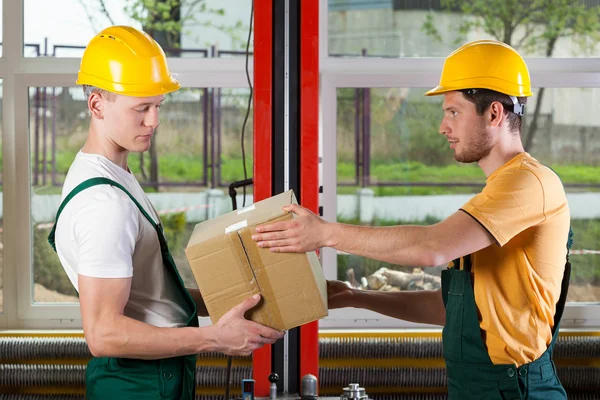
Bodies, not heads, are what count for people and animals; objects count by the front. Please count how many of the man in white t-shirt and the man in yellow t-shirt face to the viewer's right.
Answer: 1

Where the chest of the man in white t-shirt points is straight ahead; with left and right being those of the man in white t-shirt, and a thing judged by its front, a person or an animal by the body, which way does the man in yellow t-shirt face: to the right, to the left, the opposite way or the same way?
the opposite way

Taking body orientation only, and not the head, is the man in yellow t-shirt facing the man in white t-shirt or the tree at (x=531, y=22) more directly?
the man in white t-shirt

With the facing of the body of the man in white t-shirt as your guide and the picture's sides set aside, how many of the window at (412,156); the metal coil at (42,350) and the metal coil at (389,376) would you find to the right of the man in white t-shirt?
0

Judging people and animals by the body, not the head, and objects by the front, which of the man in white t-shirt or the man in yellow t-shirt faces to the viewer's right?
the man in white t-shirt

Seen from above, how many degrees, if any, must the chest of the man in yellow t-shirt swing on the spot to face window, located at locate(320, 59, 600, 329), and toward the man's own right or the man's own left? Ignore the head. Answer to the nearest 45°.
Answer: approximately 90° to the man's own right

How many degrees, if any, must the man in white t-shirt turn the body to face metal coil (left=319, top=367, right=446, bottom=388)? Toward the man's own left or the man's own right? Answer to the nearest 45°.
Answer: approximately 45° to the man's own left

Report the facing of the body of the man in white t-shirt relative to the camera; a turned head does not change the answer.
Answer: to the viewer's right

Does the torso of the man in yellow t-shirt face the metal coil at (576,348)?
no

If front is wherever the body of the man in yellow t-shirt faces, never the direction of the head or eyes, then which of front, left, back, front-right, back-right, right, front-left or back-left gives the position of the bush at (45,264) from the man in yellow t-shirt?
front-right

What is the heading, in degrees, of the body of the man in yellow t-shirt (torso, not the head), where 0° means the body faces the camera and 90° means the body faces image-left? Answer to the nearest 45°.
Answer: approximately 90°

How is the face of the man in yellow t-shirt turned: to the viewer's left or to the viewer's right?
to the viewer's left

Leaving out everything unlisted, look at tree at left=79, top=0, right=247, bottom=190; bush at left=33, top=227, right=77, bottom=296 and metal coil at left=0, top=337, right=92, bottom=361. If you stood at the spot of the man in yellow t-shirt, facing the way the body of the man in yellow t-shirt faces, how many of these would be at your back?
0

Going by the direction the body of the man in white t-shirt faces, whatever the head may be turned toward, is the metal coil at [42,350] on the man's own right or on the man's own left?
on the man's own left

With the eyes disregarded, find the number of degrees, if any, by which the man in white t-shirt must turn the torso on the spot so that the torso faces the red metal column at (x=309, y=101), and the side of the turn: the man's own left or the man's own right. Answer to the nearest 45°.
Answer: approximately 45° to the man's own left
